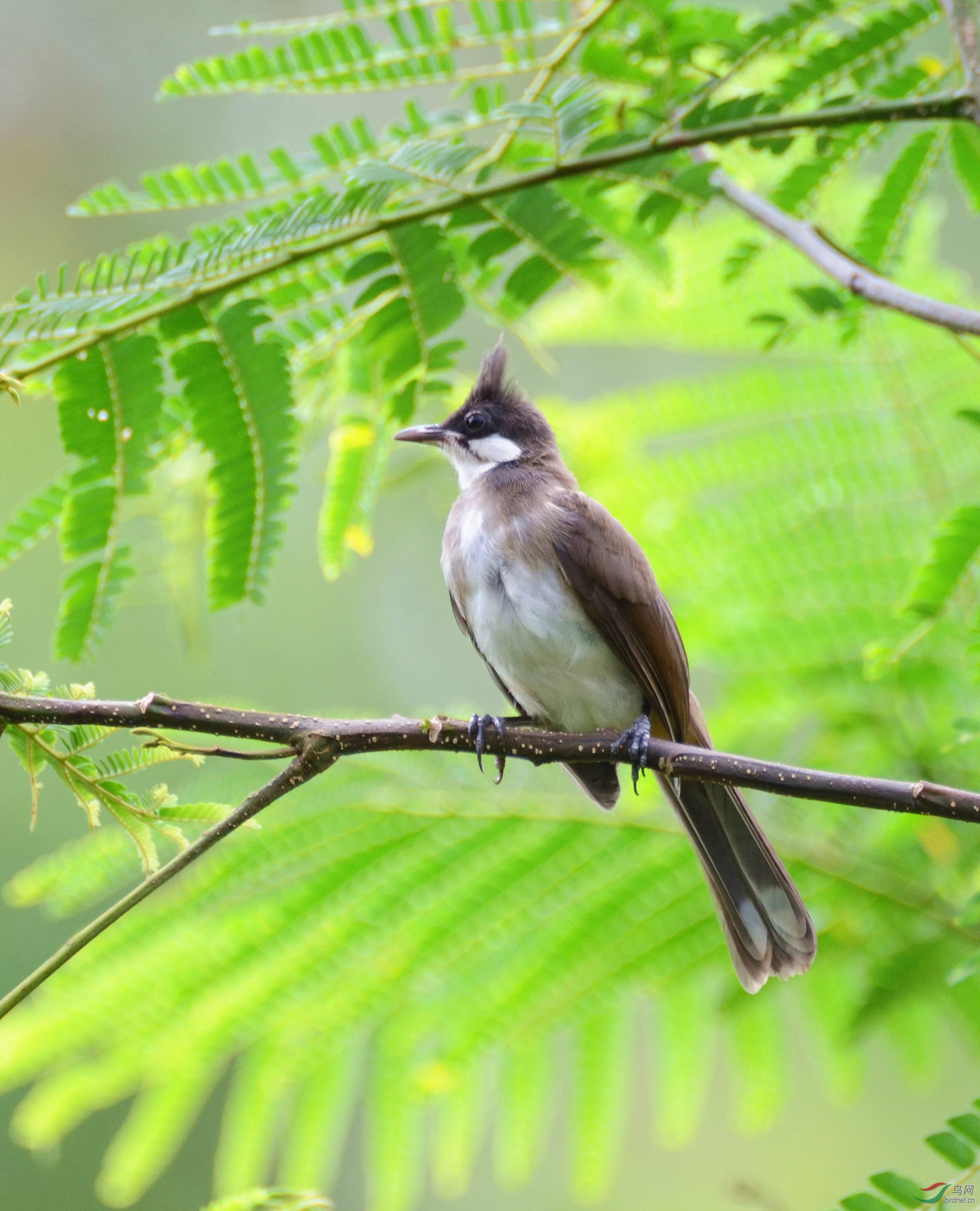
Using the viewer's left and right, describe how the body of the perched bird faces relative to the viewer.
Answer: facing the viewer and to the left of the viewer

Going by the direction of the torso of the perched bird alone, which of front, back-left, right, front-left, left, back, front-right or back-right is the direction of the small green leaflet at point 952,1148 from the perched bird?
front-left

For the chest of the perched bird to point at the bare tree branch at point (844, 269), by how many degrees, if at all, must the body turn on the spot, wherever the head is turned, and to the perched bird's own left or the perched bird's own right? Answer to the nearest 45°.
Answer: approximately 90° to the perched bird's own left
